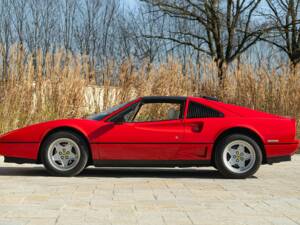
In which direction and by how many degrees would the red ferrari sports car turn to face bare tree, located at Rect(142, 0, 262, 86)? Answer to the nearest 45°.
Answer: approximately 90° to its right

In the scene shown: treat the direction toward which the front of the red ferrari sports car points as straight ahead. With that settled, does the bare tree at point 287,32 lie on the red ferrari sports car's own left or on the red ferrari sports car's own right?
on the red ferrari sports car's own right

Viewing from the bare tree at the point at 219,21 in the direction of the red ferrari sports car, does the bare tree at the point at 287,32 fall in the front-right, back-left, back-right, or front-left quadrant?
back-left

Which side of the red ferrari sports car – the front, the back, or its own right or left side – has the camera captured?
left
